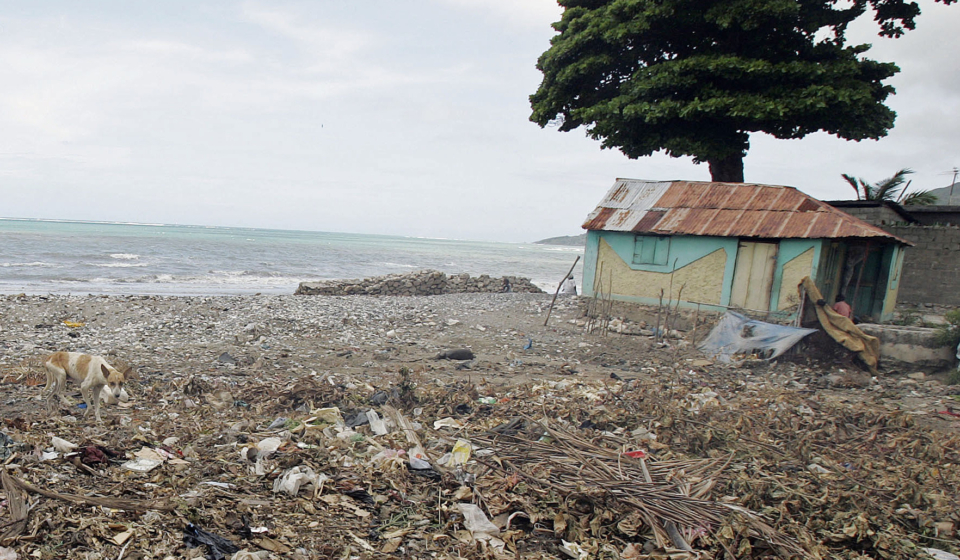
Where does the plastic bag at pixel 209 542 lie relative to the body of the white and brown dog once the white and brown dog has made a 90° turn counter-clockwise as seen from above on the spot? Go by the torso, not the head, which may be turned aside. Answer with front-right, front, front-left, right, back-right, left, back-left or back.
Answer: back-right

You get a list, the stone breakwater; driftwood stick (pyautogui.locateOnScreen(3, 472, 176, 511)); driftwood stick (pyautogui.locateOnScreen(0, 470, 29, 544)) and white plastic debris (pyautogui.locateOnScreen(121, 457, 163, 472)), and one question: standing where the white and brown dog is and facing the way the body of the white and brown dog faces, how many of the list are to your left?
1

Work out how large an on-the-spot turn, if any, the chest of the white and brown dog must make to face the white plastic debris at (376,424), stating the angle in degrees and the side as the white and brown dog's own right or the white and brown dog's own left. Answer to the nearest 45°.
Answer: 0° — it already faces it

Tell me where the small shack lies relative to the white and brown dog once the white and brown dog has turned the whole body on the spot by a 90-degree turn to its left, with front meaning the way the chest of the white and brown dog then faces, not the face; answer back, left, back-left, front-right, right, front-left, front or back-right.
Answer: front-right

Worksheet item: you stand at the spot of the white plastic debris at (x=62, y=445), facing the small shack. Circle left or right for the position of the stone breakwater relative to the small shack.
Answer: left

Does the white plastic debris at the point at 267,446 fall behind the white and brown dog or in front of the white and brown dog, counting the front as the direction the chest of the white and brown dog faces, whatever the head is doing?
in front

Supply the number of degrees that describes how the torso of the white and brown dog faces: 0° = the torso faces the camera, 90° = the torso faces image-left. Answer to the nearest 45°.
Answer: approximately 315°

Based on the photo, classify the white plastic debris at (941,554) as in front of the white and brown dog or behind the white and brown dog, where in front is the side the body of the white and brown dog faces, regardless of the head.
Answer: in front

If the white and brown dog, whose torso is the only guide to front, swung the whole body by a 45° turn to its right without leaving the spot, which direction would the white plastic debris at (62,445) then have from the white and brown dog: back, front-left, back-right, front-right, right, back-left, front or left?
front

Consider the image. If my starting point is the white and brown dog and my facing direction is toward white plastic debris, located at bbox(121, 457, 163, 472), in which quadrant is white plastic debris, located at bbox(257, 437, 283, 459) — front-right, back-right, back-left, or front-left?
front-left

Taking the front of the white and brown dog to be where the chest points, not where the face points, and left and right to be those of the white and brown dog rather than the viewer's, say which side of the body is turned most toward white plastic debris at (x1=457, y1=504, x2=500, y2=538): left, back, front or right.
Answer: front

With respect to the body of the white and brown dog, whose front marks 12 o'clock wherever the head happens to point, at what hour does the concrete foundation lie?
The concrete foundation is roughly at 11 o'clock from the white and brown dog.

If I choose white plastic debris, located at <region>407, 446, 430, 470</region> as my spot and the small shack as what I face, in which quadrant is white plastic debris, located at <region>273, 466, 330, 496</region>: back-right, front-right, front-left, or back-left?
back-left

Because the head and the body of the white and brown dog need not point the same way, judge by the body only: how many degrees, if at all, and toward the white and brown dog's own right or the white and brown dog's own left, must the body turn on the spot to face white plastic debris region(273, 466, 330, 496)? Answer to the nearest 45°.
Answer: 0° — it already faces it

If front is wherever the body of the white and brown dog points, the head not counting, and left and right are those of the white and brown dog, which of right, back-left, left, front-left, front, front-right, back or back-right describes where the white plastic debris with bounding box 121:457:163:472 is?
front-right
